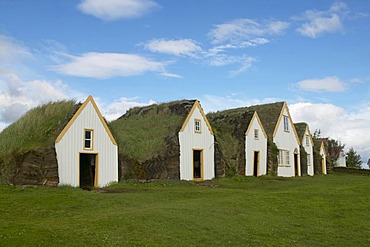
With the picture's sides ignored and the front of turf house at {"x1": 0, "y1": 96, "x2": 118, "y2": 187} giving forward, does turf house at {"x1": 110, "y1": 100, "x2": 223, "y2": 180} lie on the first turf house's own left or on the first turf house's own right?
on the first turf house's own left

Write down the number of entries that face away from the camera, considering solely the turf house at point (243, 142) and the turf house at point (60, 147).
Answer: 0

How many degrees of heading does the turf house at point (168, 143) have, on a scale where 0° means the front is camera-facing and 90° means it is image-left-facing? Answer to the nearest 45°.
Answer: approximately 315°

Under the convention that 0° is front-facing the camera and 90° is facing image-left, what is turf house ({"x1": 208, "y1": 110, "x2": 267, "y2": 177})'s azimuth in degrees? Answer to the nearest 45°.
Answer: approximately 315°

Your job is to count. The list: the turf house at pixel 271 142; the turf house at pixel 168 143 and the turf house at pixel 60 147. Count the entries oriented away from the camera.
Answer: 0

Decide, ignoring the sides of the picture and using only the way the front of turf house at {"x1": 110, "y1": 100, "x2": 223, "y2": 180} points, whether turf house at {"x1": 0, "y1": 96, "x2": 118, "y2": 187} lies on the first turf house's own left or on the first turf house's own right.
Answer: on the first turf house's own right

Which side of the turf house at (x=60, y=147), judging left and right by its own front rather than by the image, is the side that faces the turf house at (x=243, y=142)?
left

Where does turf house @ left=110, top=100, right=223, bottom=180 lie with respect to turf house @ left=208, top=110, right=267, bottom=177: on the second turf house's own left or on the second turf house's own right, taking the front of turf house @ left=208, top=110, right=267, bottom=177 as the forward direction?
on the second turf house's own right

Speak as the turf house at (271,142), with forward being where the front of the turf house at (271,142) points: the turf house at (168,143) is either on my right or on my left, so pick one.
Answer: on my right

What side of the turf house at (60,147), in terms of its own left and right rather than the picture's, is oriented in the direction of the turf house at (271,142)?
left

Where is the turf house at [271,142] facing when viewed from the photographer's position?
facing the viewer and to the right of the viewer

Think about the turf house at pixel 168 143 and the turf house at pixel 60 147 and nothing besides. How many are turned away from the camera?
0

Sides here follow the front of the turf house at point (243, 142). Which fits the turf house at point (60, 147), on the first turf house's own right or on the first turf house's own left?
on the first turf house's own right

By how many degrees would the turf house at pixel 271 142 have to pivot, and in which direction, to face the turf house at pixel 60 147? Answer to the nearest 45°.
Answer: approximately 90° to its right
